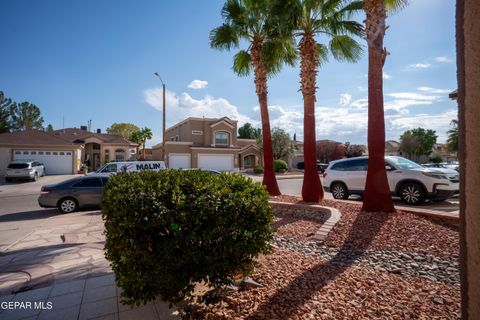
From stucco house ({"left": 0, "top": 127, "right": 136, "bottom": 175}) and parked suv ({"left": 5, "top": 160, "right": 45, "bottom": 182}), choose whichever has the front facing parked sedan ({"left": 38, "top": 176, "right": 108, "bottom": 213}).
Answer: the stucco house

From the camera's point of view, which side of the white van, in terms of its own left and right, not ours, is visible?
left

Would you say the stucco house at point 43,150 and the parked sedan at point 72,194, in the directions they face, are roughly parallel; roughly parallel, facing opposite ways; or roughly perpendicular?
roughly perpendicular

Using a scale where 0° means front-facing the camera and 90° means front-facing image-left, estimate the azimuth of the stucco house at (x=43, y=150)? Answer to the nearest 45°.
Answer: approximately 0°

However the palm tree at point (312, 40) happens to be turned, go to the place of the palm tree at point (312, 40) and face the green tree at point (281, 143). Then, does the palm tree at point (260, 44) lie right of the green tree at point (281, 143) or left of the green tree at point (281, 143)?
left
